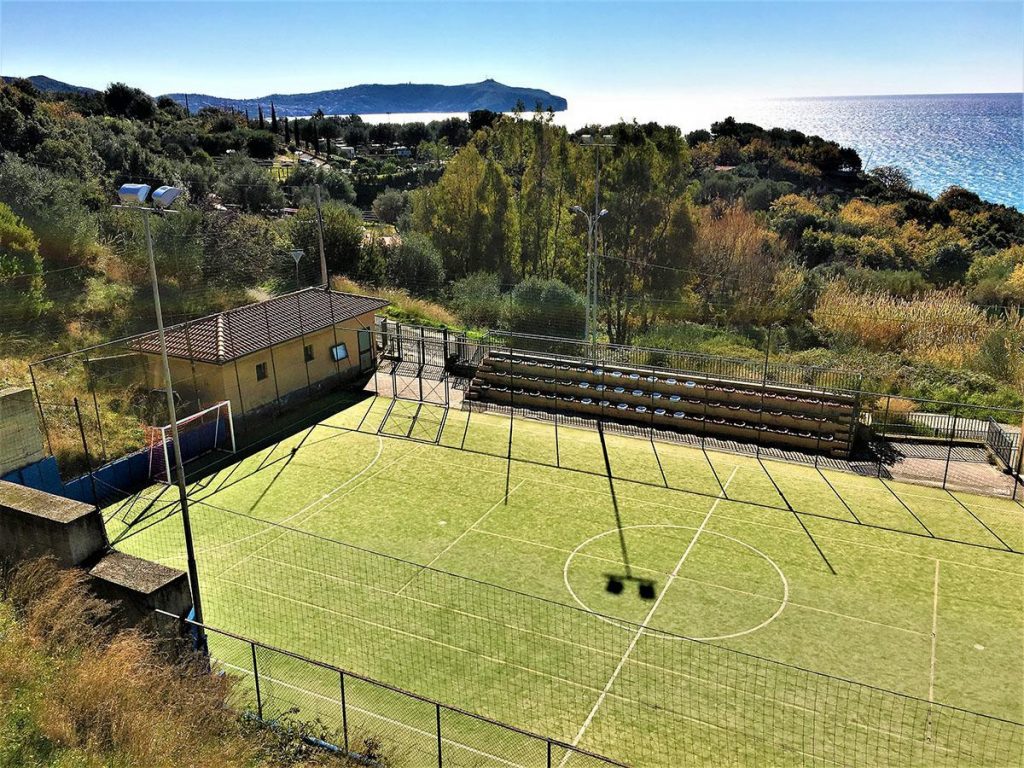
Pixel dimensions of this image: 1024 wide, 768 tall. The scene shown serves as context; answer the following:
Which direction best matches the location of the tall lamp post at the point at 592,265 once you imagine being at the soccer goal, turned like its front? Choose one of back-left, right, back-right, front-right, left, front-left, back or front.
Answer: front-left

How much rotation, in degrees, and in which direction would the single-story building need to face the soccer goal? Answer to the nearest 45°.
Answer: approximately 90° to its right

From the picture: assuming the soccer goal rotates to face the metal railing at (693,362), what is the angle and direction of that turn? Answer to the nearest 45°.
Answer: approximately 45° to its left

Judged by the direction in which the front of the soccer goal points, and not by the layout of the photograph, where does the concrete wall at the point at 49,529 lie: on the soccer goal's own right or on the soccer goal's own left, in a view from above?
on the soccer goal's own right

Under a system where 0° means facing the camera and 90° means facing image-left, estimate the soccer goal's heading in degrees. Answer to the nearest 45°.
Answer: approximately 315°

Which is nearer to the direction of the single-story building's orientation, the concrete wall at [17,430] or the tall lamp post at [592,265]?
the tall lamp post

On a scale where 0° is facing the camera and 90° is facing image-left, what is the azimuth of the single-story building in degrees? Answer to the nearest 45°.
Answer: approximately 315°

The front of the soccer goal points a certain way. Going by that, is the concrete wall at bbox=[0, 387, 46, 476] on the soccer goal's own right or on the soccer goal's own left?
on the soccer goal's own right

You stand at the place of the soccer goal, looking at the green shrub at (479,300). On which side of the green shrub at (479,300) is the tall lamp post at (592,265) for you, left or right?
right

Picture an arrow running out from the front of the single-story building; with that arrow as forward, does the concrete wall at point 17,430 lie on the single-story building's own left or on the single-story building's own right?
on the single-story building's own right
